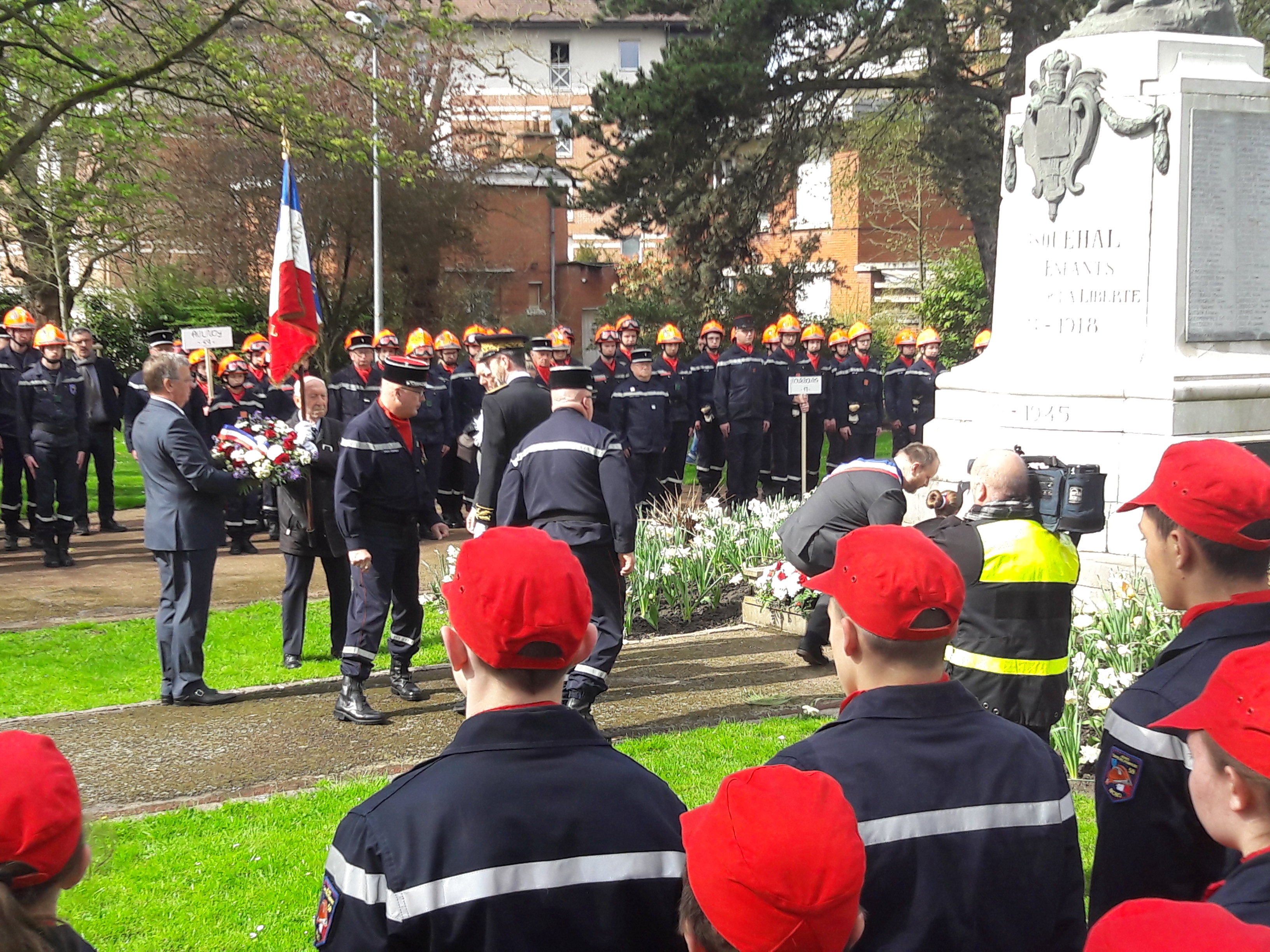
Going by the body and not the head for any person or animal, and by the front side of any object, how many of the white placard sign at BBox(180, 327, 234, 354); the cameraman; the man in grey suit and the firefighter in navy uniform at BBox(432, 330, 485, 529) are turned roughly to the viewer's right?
1

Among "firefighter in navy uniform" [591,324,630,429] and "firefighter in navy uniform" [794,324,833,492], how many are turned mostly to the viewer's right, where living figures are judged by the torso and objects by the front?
0

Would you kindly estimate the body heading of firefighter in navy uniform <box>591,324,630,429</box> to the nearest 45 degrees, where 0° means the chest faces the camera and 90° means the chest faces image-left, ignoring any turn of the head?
approximately 0°

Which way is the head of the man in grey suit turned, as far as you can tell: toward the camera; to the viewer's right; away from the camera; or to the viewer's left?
to the viewer's right

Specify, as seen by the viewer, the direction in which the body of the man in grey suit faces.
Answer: to the viewer's right

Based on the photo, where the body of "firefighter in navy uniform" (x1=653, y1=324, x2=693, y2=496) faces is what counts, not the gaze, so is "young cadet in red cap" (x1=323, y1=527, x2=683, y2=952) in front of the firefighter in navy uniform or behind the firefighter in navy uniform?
in front

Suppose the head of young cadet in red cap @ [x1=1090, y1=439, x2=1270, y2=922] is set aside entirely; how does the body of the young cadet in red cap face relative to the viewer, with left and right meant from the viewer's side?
facing away from the viewer and to the left of the viewer

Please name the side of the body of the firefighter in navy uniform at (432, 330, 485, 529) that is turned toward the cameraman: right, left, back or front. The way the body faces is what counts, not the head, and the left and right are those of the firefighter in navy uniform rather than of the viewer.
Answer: front

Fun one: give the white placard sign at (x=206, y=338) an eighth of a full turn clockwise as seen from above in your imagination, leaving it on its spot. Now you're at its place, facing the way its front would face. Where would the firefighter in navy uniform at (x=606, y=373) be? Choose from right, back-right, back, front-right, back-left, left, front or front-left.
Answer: back

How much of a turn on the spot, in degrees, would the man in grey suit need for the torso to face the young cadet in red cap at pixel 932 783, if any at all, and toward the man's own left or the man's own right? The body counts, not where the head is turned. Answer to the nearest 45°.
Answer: approximately 90° to the man's own right

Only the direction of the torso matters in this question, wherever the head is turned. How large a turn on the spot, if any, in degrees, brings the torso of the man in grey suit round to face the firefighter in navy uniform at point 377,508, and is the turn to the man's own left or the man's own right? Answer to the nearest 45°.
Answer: approximately 45° to the man's own right

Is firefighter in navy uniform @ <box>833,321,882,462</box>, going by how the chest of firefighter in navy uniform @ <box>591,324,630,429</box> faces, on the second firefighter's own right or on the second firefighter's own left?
on the second firefighter's own left

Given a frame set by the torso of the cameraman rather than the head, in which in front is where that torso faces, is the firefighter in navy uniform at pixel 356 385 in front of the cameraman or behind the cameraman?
in front
